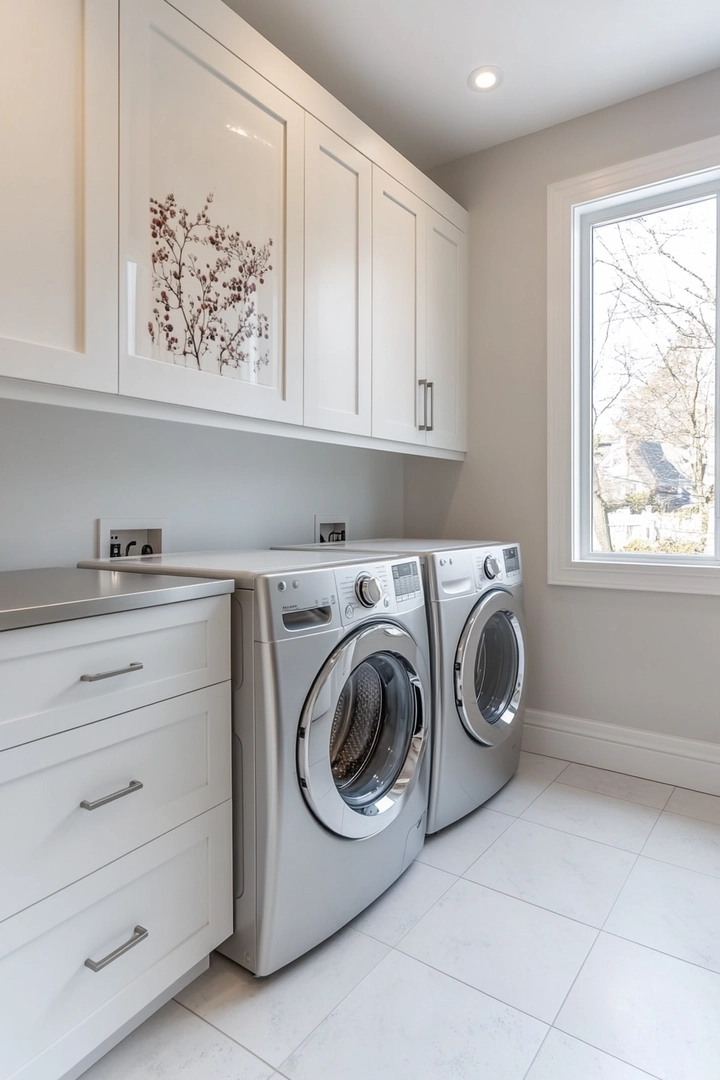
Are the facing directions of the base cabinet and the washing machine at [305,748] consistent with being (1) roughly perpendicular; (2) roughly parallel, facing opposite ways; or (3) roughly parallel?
roughly parallel

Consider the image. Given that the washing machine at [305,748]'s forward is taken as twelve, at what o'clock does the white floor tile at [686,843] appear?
The white floor tile is roughly at 10 o'clock from the washing machine.

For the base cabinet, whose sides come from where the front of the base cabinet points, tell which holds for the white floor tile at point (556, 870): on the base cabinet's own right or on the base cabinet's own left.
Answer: on the base cabinet's own left

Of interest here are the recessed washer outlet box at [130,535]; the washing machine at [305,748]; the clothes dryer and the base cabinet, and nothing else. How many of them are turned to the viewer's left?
0

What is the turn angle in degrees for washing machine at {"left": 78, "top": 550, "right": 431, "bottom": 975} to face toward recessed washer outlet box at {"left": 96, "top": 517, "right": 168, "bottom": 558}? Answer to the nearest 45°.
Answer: approximately 180°

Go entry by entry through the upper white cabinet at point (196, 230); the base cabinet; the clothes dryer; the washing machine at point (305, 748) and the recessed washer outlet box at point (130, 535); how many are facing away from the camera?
0

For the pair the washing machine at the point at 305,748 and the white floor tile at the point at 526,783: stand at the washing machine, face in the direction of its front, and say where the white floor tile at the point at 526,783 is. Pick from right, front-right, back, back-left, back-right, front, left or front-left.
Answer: left

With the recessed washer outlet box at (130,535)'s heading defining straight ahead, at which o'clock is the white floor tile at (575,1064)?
The white floor tile is roughly at 12 o'clock from the recessed washer outlet box.

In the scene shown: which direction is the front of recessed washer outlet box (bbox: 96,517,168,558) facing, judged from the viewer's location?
facing the viewer and to the right of the viewer

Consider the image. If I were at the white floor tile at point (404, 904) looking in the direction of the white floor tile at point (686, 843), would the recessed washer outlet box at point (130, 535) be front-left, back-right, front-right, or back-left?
back-left

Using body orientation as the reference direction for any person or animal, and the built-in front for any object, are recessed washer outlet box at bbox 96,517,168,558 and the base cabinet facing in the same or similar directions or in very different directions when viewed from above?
same or similar directions

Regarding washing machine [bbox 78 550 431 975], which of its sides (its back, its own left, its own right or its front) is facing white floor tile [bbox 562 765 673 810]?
left

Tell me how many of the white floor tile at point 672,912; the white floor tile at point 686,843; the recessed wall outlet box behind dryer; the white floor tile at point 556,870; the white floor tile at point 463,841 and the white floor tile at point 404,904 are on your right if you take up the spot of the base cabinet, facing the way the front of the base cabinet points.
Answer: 0

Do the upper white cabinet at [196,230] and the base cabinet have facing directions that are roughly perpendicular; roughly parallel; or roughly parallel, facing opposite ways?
roughly parallel

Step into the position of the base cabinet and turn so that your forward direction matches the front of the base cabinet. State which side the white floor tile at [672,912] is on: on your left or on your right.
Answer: on your left
